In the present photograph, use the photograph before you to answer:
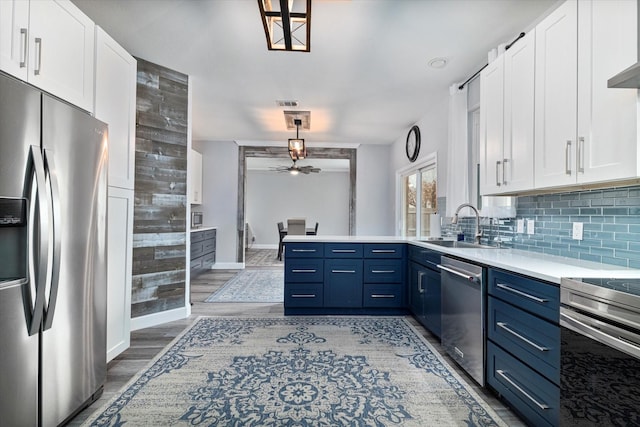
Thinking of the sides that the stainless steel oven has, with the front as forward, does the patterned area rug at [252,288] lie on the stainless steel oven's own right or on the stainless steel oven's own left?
on the stainless steel oven's own right

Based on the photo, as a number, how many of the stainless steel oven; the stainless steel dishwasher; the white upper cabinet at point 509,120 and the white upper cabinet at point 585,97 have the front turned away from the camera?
0

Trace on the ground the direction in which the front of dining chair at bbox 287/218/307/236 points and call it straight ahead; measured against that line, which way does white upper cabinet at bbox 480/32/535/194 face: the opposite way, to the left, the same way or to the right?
to the left

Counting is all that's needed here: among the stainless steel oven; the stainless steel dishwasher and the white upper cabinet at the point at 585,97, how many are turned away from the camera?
0

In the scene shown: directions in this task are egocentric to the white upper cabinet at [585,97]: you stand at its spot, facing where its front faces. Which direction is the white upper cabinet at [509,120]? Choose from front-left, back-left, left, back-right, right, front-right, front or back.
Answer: right

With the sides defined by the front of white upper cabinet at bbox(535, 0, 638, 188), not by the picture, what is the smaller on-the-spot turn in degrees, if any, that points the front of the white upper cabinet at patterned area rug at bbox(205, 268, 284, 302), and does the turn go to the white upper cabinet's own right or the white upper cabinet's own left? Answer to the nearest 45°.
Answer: approximately 45° to the white upper cabinet's own right

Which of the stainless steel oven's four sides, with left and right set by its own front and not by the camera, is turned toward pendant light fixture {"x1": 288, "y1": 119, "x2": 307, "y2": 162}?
right

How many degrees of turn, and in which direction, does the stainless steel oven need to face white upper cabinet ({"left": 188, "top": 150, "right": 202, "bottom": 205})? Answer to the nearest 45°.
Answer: approximately 45° to its right

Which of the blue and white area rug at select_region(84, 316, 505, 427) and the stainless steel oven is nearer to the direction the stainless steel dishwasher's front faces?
the blue and white area rug

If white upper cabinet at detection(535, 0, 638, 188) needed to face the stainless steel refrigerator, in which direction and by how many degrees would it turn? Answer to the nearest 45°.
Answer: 0° — it already faces it

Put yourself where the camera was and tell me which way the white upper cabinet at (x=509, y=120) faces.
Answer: facing the viewer and to the left of the viewer

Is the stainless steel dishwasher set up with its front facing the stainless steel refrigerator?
yes

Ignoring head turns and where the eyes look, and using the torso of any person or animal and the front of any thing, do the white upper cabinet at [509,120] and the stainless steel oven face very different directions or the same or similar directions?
same or similar directions

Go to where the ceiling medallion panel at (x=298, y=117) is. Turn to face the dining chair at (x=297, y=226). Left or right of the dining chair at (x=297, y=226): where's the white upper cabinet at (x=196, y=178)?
left

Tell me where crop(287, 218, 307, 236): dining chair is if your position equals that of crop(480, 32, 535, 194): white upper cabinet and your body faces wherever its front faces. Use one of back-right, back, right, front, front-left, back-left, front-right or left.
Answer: right

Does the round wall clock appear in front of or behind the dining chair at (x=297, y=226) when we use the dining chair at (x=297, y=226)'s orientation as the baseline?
behind
